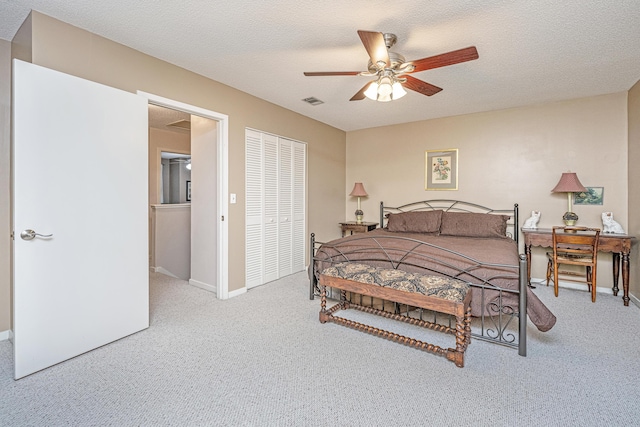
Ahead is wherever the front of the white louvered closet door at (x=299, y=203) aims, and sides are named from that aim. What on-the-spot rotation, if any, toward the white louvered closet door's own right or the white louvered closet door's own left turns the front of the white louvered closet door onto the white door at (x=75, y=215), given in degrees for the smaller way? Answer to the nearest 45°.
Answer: approximately 90° to the white louvered closet door's own right

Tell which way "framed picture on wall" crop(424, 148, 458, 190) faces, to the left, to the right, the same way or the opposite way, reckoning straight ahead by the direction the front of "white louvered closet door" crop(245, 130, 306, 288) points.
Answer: to the right

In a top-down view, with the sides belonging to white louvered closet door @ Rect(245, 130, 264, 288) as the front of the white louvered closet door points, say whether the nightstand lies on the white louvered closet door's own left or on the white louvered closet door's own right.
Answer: on the white louvered closet door's own left

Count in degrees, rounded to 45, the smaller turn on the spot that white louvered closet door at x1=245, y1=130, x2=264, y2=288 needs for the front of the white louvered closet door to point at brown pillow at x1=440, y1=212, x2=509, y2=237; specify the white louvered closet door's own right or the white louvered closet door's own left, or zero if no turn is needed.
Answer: approximately 45° to the white louvered closet door's own left

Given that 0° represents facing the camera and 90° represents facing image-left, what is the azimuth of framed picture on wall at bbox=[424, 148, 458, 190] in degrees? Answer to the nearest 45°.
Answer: approximately 0°

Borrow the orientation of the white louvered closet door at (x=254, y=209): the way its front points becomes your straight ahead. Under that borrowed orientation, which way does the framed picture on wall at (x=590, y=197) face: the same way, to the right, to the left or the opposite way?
to the right

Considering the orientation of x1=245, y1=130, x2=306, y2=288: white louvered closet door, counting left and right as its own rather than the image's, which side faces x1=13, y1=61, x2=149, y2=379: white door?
right

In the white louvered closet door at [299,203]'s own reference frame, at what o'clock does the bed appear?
The bed is roughly at 12 o'clock from the white louvered closet door.

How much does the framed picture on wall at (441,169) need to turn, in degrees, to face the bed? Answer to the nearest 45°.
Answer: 0° — it already faces it

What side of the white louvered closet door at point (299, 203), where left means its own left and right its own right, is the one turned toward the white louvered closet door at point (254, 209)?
right

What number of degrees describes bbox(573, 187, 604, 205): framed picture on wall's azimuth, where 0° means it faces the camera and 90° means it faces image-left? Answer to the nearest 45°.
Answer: approximately 0°
